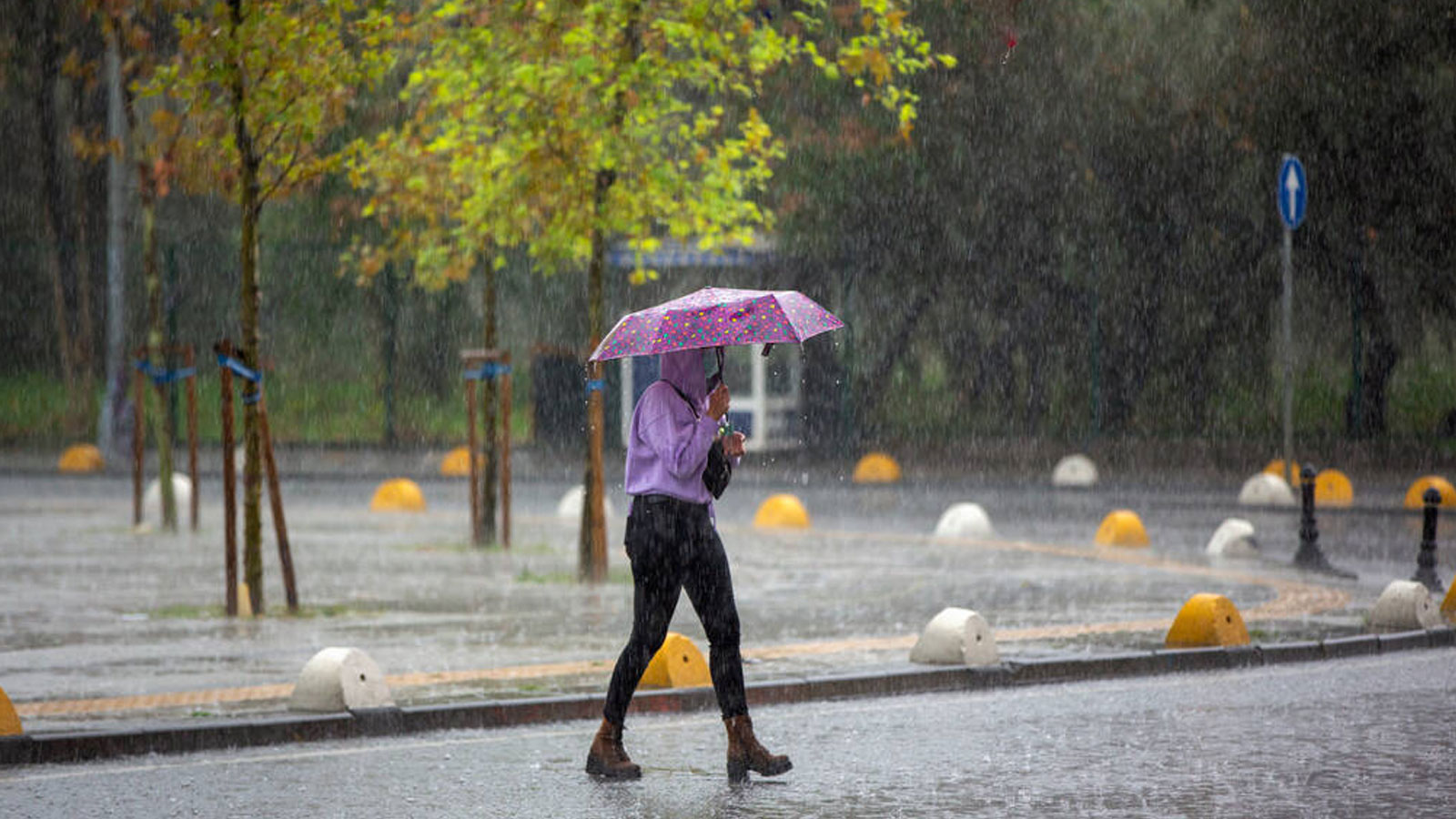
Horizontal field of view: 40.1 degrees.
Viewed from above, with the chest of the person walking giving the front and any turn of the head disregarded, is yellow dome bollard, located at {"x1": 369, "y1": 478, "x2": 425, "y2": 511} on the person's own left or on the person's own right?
on the person's own left

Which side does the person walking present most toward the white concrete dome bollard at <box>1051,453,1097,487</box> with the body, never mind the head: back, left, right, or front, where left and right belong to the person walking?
left

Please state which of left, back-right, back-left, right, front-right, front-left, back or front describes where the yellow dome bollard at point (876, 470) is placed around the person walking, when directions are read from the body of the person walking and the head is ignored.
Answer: left

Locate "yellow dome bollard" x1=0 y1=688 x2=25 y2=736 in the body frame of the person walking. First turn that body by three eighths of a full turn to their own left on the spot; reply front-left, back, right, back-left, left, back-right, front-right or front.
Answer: front-left

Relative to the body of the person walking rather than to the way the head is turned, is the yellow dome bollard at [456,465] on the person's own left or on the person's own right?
on the person's own left

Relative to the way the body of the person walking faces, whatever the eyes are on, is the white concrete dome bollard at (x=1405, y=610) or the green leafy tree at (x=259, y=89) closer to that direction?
the white concrete dome bollard

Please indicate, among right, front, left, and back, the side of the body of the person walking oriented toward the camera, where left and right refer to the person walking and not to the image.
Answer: right

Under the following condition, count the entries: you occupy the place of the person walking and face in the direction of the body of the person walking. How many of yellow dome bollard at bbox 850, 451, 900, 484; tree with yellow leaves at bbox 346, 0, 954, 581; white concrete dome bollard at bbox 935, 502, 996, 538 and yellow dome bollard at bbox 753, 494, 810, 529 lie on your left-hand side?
4

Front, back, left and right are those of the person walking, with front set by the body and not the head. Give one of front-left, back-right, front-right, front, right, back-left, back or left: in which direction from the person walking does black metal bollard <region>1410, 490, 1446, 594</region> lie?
front-left

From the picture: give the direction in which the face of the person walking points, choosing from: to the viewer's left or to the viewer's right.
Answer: to the viewer's right

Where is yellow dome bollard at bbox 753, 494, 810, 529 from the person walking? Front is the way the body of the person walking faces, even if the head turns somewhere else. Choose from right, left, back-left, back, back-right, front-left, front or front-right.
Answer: left

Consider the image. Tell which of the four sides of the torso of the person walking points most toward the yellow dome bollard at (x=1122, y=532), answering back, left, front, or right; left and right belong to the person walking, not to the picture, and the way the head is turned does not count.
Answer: left
